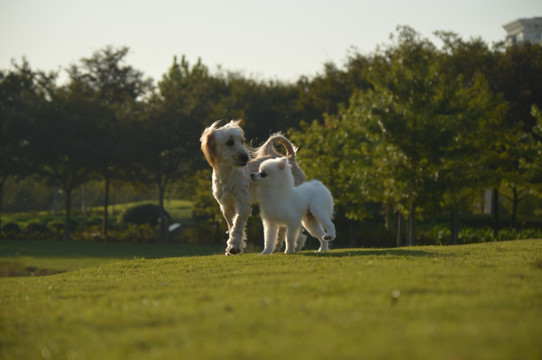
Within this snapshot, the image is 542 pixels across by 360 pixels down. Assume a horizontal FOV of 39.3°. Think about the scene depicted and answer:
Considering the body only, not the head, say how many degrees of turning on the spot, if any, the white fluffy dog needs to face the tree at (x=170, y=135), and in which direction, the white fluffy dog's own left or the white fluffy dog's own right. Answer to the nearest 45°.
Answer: approximately 135° to the white fluffy dog's own right

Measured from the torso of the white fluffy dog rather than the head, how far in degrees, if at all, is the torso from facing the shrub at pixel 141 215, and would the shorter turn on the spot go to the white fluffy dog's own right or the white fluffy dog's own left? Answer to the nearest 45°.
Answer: approximately 135° to the white fluffy dog's own right

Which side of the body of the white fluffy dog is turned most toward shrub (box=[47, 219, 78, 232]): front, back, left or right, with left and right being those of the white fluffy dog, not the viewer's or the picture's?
right

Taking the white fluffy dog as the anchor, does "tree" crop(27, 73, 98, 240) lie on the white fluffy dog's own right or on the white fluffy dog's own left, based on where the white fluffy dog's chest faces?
on the white fluffy dog's own right

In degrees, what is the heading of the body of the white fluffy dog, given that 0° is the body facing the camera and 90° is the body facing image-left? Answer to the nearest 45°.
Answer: approximately 45°

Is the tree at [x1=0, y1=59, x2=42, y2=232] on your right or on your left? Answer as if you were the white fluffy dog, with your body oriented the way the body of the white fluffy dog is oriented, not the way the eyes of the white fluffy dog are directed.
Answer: on your right

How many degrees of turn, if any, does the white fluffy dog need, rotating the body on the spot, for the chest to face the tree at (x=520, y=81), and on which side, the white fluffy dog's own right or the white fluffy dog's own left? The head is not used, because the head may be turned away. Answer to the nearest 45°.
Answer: approximately 180°
